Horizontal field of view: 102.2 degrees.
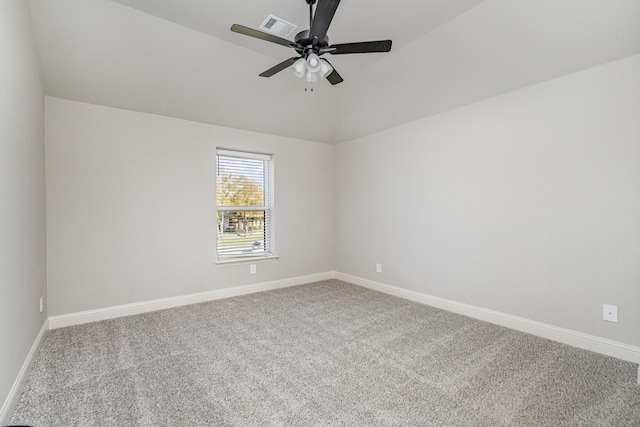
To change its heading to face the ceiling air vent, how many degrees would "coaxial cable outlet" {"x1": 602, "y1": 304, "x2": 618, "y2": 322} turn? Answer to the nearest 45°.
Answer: approximately 45° to its right

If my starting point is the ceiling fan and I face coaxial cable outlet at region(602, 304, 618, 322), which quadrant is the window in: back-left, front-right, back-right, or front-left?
back-left

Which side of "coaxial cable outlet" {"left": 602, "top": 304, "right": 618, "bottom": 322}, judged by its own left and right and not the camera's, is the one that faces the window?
right

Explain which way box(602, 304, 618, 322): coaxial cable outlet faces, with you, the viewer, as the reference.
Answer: facing the viewer

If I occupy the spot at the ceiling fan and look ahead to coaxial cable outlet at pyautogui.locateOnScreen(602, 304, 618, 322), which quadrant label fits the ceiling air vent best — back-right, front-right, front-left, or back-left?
back-left

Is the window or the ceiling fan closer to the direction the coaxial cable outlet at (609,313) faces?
the ceiling fan

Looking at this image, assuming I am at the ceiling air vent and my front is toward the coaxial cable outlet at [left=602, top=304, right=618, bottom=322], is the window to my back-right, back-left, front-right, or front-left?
back-left

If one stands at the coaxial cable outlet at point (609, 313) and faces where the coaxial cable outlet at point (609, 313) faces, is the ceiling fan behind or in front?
in front

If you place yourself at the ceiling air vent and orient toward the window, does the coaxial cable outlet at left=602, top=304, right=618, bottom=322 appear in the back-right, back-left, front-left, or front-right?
back-right
